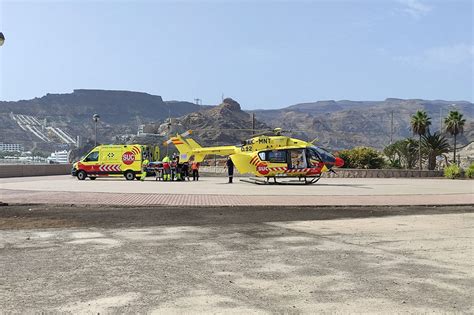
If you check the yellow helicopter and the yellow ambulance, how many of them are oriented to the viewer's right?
1

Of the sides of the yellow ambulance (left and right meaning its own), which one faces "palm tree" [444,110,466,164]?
back

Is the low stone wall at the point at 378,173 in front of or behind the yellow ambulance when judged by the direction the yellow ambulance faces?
behind

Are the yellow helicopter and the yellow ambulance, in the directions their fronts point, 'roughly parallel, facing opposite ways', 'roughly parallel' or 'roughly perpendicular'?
roughly parallel, facing opposite ways

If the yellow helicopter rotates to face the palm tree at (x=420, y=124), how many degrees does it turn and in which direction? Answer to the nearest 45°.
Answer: approximately 45° to its left

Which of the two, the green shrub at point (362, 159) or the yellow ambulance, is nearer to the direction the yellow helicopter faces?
the green shrub

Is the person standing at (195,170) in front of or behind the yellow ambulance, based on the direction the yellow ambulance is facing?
behind

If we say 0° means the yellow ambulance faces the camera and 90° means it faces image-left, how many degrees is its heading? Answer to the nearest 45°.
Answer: approximately 90°

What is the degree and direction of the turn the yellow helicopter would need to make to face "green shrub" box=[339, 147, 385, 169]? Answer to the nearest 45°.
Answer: approximately 45° to its left

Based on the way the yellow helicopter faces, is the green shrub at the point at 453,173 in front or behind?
in front

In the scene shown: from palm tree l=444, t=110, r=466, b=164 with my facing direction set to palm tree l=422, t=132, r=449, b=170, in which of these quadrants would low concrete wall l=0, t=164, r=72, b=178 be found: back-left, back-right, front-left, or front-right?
front-right

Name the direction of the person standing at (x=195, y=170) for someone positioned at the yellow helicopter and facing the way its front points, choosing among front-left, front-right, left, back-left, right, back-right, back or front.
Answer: back-left

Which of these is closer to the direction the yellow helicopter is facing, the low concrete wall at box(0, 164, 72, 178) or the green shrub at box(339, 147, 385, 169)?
the green shrub

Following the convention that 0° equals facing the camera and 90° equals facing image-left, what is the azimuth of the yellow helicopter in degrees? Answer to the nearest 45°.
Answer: approximately 270°
